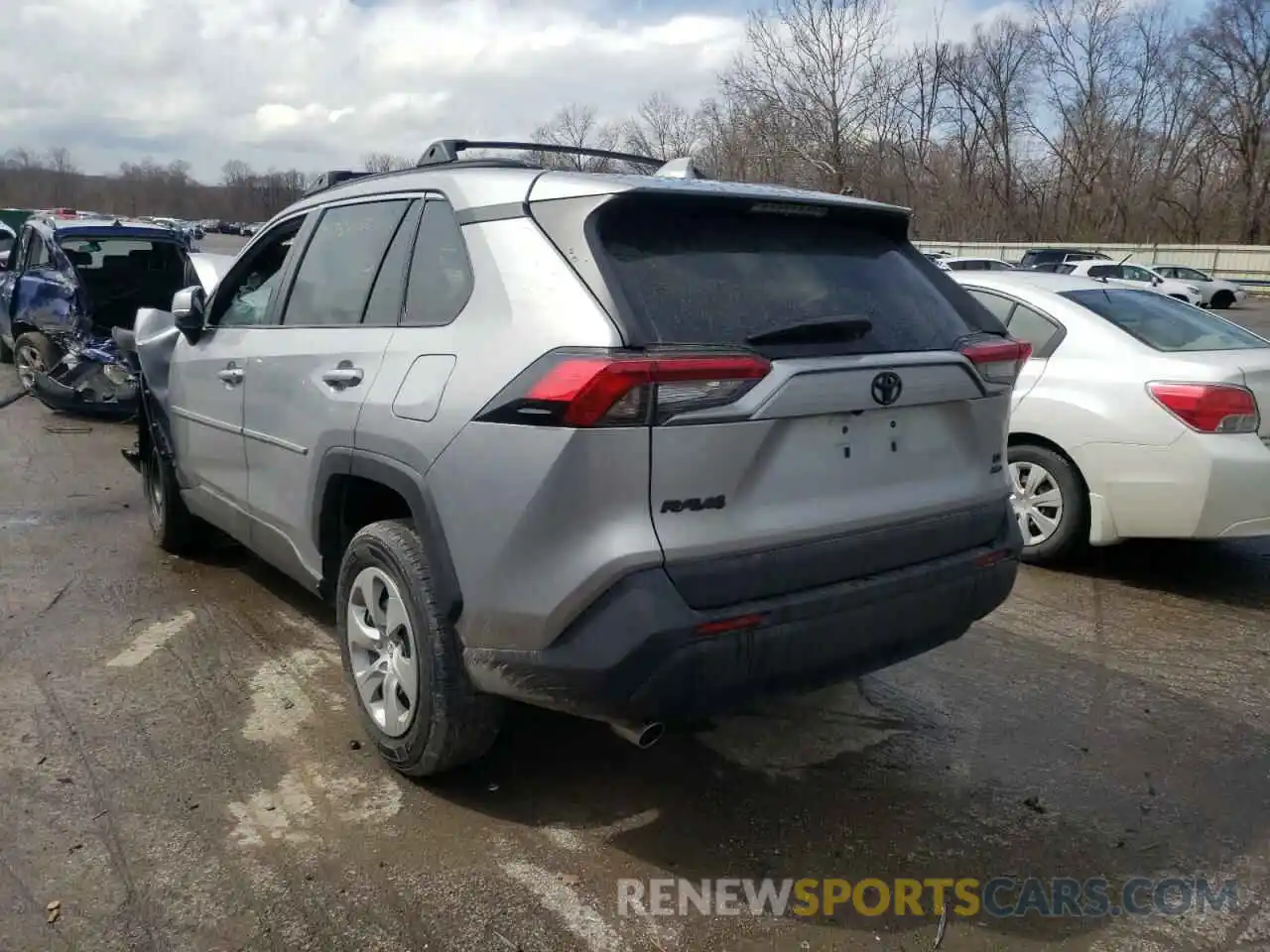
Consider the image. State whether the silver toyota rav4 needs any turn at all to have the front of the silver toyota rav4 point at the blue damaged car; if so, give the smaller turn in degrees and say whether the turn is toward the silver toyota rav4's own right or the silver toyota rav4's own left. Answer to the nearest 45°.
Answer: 0° — it already faces it

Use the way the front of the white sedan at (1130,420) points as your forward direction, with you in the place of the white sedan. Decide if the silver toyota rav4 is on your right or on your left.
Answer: on your left

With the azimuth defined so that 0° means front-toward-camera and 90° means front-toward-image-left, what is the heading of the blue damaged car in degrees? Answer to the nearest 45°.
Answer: approximately 135°

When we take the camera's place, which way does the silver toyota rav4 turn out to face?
facing away from the viewer and to the left of the viewer

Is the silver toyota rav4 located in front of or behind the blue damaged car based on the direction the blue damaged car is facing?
behind

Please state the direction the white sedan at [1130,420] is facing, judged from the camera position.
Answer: facing away from the viewer and to the left of the viewer

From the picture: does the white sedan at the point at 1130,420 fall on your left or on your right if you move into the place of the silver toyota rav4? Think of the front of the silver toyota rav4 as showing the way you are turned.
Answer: on your right

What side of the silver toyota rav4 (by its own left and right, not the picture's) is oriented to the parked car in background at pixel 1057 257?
right
